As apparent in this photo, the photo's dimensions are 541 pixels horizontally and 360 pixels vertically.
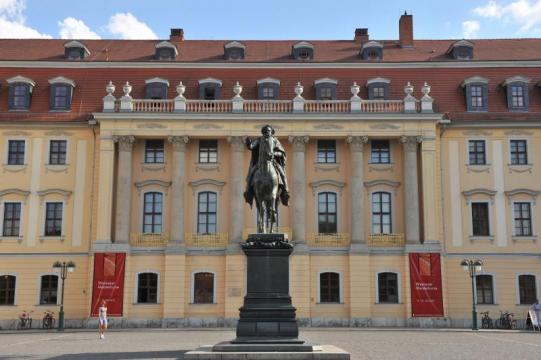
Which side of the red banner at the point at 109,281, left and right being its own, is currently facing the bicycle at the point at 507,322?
left

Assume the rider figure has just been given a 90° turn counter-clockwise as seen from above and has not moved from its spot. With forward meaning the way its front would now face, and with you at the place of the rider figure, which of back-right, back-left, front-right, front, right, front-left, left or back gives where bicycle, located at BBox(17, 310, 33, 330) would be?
back-left

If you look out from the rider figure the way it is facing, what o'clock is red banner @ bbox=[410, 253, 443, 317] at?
The red banner is roughly at 7 o'clock from the rider figure.

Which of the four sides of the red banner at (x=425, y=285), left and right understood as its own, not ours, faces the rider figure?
front

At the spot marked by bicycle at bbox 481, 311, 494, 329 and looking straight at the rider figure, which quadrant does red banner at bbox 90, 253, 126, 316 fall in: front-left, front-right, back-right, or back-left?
front-right

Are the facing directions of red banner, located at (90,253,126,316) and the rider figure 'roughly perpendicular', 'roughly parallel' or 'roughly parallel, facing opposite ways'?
roughly parallel

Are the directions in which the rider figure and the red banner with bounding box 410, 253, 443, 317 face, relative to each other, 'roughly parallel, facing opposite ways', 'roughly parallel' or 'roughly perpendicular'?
roughly parallel

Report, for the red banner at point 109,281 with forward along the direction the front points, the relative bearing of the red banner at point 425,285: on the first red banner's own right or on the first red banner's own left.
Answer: on the first red banner's own left

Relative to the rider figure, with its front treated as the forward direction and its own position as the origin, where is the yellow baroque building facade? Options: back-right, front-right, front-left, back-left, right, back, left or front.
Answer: back

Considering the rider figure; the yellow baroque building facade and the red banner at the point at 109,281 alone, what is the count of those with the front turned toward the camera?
3

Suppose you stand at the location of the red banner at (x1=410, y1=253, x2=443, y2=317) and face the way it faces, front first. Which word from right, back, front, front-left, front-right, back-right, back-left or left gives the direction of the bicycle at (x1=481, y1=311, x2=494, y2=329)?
left

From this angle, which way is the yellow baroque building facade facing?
toward the camera

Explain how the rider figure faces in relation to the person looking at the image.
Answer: facing the viewer

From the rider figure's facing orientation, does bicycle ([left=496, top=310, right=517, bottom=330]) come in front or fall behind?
behind

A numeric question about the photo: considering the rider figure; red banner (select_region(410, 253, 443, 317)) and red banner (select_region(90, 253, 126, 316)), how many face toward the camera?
3
